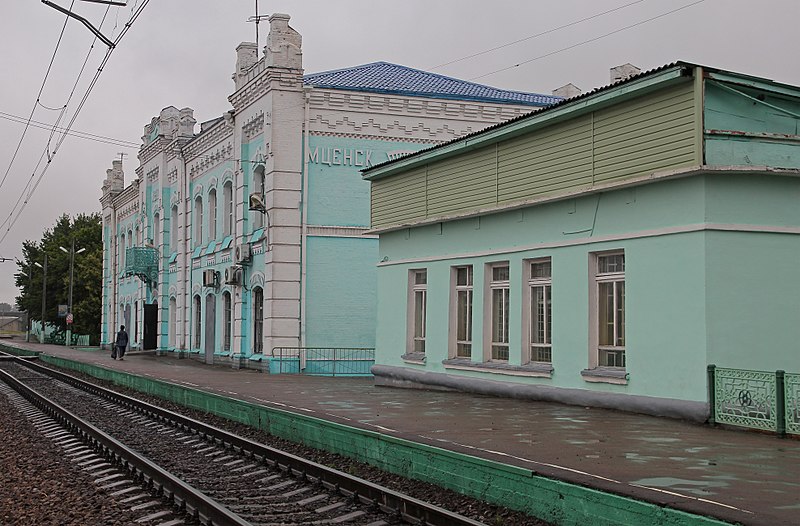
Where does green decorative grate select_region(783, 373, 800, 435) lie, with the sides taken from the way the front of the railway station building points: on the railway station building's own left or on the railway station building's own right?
on the railway station building's own left

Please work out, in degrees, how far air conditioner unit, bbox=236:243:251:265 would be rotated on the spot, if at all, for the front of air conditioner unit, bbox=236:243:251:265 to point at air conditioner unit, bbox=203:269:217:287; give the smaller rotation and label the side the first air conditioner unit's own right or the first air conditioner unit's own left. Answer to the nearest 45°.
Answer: approximately 90° to the first air conditioner unit's own right

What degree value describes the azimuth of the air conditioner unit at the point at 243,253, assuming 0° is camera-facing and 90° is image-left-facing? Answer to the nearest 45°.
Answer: approximately 90°

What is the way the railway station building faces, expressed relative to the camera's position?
facing to the left of the viewer

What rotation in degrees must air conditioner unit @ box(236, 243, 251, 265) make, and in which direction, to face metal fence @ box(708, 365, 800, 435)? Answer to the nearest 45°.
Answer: approximately 90° to its left
